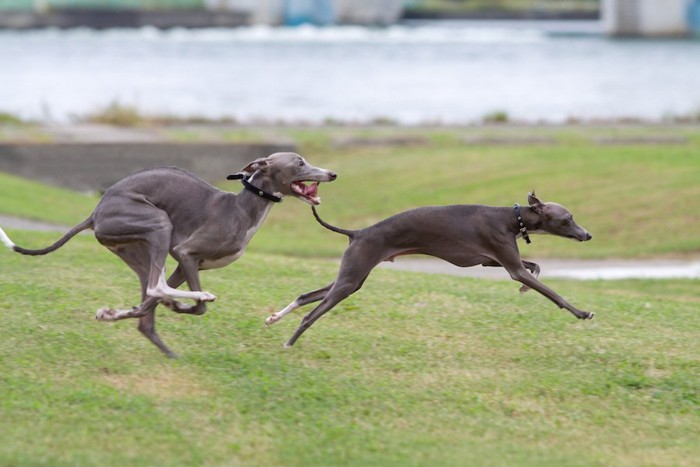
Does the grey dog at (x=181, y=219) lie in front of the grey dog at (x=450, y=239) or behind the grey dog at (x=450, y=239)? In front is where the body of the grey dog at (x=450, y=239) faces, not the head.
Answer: behind

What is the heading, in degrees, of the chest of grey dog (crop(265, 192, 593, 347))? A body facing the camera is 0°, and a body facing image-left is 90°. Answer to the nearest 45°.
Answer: approximately 270°

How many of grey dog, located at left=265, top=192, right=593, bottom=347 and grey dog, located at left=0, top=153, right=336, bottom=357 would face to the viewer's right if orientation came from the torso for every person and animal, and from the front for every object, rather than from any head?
2

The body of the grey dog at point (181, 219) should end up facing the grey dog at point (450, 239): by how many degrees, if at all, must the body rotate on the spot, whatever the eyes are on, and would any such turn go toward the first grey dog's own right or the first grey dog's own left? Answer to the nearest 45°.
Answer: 0° — it already faces it

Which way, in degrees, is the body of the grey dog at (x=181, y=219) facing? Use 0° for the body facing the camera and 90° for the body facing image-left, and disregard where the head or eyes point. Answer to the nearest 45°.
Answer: approximately 270°
